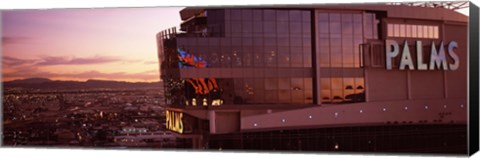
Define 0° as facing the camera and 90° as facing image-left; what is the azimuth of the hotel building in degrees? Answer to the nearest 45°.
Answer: approximately 0°
